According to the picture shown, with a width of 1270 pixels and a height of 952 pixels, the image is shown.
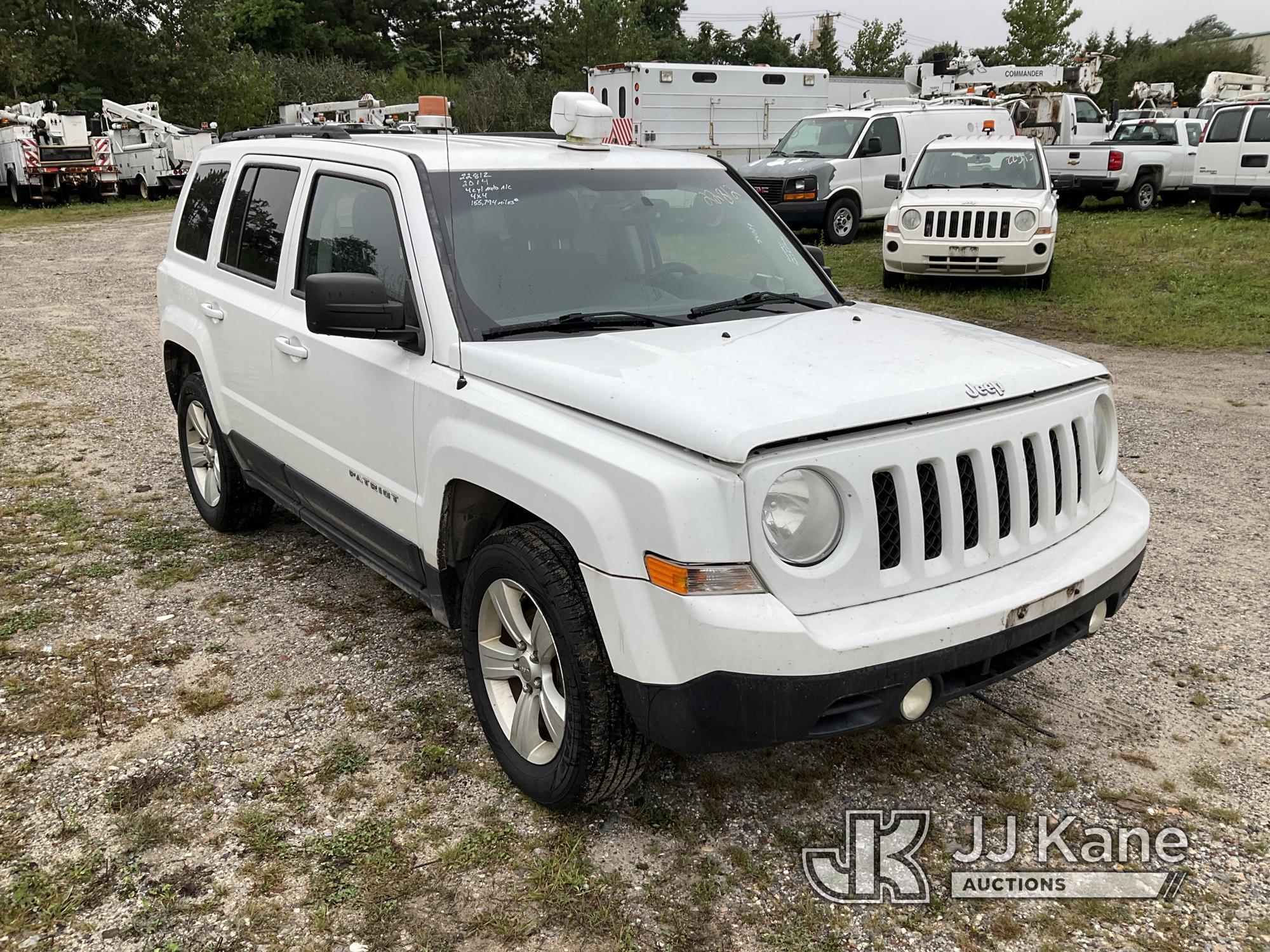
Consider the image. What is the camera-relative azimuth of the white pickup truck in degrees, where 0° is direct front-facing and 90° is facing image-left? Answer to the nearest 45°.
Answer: approximately 225°

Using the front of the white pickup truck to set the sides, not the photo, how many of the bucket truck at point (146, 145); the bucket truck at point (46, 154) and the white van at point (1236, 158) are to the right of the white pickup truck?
1

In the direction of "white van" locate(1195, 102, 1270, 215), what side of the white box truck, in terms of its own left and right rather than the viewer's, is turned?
right

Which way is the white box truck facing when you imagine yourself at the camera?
facing away from the viewer and to the right of the viewer

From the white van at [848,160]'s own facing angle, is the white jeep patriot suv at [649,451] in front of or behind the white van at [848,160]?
in front

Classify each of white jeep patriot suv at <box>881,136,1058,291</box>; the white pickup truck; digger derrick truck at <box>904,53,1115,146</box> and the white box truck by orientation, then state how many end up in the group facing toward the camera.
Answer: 1

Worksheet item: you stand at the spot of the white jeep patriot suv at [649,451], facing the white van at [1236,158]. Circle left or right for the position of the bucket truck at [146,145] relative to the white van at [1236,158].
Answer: left

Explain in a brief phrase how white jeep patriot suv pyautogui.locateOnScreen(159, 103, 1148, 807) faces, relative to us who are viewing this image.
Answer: facing the viewer and to the right of the viewer

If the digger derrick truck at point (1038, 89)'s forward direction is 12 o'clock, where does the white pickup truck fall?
The white pickup truck is roughly at 4 o'clock from the digger derrick truck.

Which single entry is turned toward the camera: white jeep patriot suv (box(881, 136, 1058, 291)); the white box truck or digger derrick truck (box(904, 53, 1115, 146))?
the white jeep patriot suv

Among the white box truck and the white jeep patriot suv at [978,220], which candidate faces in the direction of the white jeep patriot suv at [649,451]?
the white jeep patriot suv at [978,220]

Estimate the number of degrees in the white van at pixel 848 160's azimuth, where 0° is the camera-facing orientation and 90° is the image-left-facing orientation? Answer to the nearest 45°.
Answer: approximately 45°
